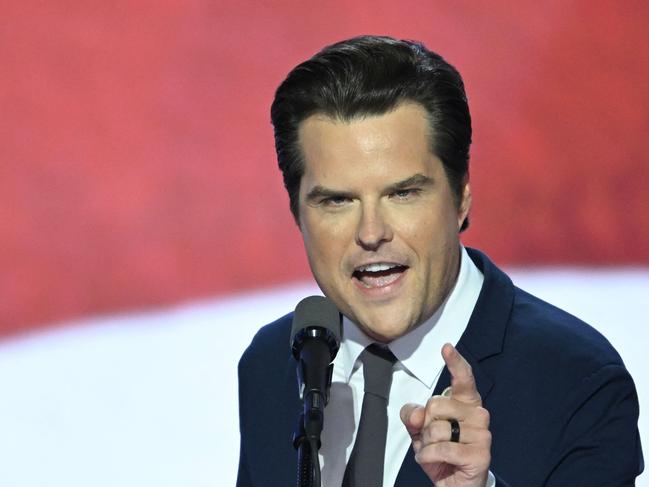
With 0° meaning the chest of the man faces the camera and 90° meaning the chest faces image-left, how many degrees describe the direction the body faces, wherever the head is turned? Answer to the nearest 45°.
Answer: approximately 45°

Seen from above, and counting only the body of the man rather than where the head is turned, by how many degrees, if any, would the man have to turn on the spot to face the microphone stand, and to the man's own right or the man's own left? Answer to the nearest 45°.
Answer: approximately 45° to the man's own left

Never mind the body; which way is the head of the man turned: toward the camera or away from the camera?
toward the camera
